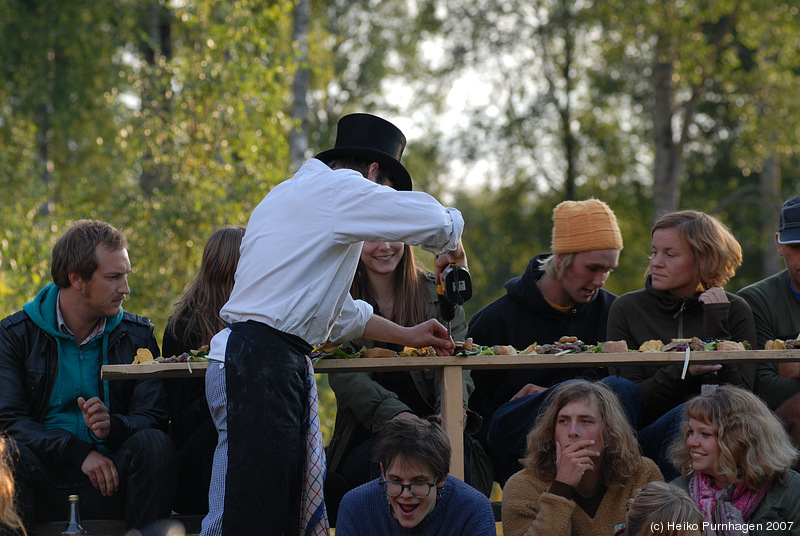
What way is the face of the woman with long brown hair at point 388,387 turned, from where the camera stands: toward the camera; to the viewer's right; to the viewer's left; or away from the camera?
toward the camera

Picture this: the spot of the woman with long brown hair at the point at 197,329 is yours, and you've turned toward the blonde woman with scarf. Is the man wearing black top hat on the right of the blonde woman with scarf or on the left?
right

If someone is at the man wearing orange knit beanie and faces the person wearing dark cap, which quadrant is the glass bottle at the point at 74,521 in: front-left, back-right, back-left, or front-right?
back-right

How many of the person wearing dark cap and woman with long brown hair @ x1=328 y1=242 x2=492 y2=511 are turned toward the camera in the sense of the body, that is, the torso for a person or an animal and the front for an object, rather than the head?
2

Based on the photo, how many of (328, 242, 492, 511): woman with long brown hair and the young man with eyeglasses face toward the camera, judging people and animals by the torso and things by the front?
2

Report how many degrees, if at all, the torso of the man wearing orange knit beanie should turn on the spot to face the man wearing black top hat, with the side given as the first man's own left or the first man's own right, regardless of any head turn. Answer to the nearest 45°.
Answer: approximately 90° to the first man's own right

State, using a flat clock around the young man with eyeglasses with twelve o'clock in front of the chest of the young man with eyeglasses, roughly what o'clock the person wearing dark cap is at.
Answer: The person wearing dark cap is roughly at 8 o'clock from the young man with eyeglasses.

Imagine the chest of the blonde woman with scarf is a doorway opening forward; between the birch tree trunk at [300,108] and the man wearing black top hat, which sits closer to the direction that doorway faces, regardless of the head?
the man wearing black top hat

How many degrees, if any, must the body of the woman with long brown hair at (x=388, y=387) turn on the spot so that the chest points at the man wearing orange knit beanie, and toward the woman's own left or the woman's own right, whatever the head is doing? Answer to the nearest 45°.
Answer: approximately 90° to the woman's own left

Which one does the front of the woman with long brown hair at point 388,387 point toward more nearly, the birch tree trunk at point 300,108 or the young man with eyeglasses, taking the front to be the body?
the young man with eyeglasses

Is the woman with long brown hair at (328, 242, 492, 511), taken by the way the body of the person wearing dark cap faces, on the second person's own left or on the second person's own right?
on the second person's own right

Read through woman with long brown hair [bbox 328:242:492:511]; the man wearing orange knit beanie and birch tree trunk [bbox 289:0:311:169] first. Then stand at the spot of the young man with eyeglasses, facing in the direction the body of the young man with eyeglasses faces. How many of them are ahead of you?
0

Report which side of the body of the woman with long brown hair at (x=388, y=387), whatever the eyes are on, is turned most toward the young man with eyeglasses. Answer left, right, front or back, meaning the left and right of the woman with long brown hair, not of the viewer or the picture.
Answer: front

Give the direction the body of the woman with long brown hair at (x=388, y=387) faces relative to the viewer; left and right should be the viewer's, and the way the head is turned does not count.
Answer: facing the viewer
